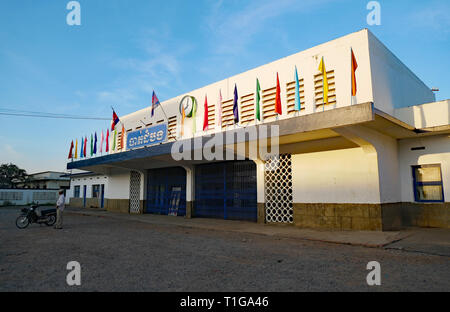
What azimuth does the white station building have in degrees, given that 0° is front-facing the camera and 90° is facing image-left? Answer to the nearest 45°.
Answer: approximately 45°

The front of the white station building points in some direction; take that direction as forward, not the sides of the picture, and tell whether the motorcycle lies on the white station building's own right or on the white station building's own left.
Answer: on the white station building's own right
